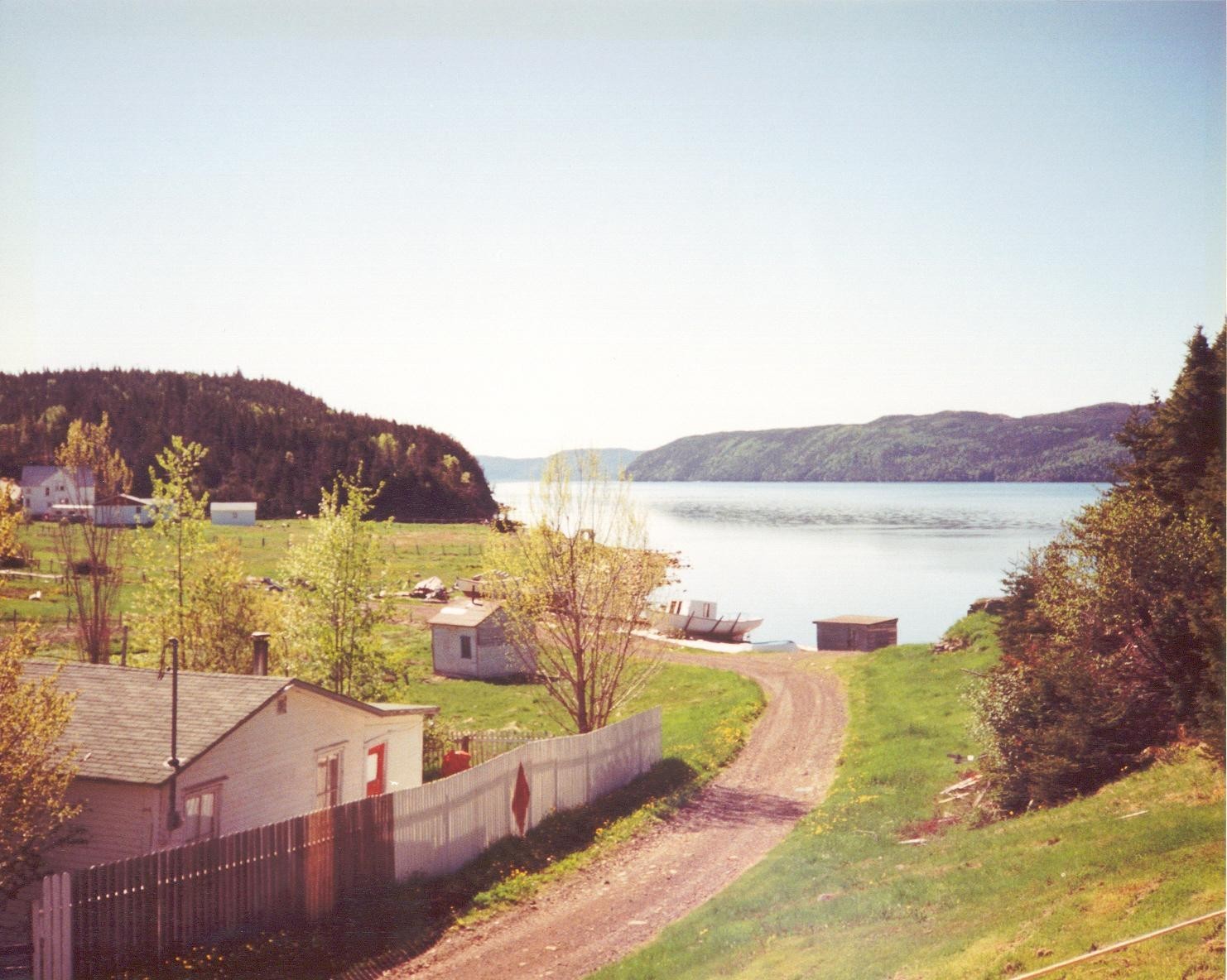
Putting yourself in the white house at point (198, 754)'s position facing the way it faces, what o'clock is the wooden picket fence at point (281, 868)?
The wooden picket fence is roughly at 1 o'clock from the white house.

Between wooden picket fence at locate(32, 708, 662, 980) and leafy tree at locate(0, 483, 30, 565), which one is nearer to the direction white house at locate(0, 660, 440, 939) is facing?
the wooden picket fence

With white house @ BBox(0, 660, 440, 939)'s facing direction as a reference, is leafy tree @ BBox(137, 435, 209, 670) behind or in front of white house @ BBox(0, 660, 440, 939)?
behind

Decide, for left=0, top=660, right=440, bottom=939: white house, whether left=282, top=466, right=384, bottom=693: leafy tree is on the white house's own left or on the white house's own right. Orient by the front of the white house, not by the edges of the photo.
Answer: on the white house's own left

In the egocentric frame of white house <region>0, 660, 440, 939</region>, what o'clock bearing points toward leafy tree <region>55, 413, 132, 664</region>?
The leafy tree is roughly at 7 o'clock from the white house.

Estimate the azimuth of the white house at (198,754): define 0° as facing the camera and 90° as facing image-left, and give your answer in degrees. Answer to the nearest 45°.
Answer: approximately 315°
